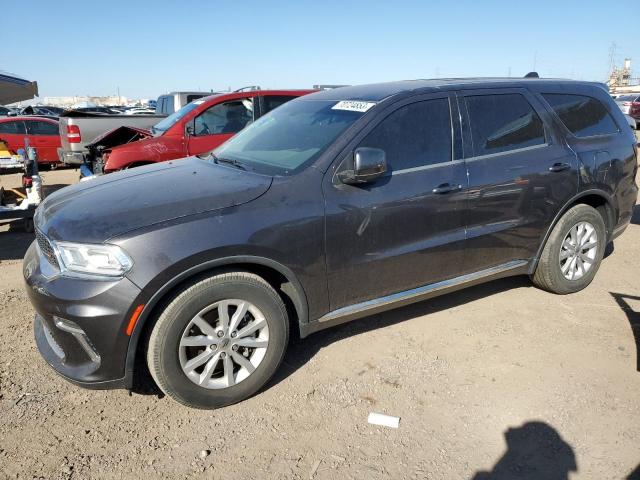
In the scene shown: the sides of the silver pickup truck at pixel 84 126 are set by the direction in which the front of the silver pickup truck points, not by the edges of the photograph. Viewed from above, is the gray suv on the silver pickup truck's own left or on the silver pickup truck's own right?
on the silver pickup truck's own right

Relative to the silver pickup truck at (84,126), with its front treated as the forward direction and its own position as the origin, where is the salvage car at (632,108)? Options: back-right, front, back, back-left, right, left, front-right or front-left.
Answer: front-right

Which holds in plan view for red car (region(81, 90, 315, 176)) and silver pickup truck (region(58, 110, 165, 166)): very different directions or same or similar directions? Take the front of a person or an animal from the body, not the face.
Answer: very different directions

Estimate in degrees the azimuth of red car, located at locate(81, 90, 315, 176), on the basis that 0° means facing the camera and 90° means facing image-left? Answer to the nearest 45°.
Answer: approximately 45°

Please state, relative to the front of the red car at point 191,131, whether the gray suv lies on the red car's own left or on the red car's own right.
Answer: on the red car's own left

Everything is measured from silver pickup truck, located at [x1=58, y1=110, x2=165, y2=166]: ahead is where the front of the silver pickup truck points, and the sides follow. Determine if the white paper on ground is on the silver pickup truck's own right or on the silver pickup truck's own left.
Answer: on the silver pickup truck's own right

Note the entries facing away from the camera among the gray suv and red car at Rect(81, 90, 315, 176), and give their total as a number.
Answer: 0

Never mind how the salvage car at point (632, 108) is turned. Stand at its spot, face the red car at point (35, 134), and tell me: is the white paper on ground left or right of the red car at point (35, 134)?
left

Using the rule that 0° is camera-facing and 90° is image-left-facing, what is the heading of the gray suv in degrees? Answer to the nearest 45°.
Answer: approximately 45°

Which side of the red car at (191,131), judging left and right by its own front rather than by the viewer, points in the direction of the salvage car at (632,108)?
back

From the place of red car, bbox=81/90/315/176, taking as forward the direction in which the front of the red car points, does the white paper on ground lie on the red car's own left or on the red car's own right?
on the red car's own left

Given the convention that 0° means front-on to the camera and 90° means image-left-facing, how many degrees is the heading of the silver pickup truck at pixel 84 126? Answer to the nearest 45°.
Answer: approximately 225°

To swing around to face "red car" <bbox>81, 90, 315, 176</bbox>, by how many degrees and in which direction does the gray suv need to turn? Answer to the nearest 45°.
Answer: approximately 90° to its right
